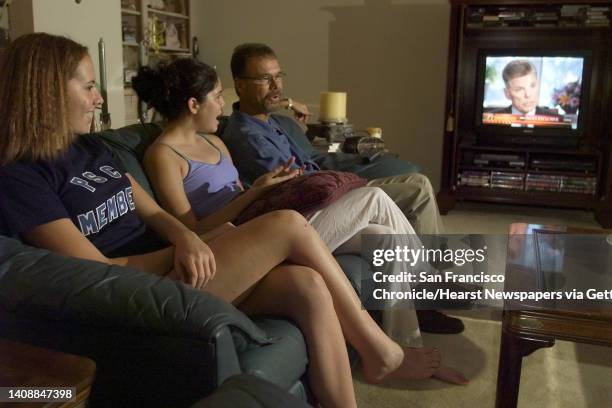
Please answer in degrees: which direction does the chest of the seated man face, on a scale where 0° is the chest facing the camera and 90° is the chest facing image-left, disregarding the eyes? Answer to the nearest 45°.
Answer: approximately 315°

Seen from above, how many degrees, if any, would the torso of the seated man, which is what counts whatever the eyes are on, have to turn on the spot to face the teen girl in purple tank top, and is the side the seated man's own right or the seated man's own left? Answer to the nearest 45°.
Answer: approximately 45° to the seated man's own right

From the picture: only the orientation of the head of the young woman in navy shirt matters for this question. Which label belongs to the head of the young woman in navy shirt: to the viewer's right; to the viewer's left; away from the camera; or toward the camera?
to the viewer's right

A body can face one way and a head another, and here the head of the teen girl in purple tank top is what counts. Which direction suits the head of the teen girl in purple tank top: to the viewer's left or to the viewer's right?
to the viewer's right

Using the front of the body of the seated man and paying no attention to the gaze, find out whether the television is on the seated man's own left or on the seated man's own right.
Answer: on the seated man's own left

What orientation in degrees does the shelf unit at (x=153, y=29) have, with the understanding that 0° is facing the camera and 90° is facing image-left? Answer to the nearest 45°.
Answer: approximately 315°

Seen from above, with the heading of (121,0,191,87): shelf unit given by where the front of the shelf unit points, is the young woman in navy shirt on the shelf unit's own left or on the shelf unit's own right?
on the shelf unit's own right
